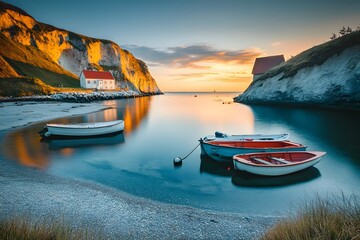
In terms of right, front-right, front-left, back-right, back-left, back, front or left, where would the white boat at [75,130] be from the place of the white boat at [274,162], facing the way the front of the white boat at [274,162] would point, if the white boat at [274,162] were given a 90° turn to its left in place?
left

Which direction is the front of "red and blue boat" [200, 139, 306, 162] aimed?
to the viewer's left

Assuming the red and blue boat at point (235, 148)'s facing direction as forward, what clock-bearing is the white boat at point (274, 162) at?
The white boat is roughly at 7 o'clock from the red and blue boat.

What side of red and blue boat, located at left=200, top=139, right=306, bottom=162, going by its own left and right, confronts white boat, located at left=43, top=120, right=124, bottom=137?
front

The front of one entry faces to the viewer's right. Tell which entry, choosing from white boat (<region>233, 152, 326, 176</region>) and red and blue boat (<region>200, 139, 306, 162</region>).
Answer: the white boat

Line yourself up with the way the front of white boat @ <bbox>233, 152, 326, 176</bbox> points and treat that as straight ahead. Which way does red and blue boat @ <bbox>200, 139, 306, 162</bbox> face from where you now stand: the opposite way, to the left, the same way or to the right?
the opposite way

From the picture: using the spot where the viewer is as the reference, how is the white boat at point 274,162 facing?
facing to the right of the viewer
